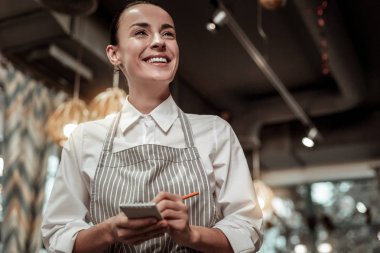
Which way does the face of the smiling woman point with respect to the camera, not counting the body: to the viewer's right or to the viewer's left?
to the viewer's right

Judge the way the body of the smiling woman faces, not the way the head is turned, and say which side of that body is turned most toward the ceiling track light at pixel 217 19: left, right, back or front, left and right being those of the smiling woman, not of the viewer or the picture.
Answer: back

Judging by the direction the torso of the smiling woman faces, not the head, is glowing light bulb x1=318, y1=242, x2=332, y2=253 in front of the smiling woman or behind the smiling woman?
behind

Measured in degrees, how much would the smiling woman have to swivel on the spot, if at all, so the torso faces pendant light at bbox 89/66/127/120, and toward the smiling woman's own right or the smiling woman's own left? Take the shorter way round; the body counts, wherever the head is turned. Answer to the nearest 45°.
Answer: approximately 180°

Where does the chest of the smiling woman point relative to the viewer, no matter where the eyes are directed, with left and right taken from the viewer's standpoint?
facing the viewer

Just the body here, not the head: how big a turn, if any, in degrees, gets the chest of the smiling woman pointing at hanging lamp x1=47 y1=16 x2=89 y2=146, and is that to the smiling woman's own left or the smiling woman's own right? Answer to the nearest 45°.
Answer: approximately 180°

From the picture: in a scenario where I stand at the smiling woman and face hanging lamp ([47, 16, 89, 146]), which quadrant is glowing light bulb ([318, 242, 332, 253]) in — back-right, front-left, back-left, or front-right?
front-right

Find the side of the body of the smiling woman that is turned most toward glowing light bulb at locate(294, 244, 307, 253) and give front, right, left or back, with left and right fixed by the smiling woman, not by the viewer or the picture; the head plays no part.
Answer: back
